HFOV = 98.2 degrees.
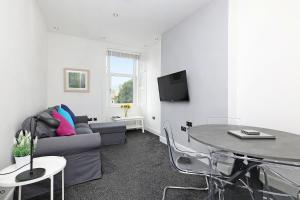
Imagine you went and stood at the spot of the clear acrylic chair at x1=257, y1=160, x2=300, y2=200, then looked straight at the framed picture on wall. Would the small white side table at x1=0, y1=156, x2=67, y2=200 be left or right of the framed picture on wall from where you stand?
left

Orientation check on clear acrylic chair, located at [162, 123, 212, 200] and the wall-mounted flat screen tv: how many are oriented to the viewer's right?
1

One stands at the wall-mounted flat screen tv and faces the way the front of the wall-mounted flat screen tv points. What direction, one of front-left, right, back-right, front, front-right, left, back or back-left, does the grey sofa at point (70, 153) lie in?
front

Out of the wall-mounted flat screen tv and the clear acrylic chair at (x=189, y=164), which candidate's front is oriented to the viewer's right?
the clear acrylic chair

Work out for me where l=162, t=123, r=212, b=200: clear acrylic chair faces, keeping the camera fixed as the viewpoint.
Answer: facing to the right of the viewer

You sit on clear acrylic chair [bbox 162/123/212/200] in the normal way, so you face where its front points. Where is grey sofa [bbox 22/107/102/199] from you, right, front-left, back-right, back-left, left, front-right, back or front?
back

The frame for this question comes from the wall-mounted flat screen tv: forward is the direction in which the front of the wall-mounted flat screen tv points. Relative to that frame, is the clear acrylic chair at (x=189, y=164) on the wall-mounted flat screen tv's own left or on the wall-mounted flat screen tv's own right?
on the wall-mounted flat screen tv's own left

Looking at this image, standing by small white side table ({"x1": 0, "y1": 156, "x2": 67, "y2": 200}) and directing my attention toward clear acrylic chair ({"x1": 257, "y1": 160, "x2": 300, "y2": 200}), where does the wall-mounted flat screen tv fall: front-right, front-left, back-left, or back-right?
front-left

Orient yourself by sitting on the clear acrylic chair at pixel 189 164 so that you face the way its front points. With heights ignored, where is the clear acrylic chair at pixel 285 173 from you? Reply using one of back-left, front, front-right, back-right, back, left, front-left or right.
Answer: front-right

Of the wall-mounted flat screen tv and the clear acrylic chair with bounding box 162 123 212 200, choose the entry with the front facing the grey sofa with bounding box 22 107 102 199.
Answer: the wall-mounted flat screen tv

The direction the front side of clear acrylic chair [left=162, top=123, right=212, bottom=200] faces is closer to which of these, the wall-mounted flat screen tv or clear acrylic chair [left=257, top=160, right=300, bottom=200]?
the clear acrylic chair

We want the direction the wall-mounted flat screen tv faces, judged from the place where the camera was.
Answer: facing the viewer and to the left of the viewer

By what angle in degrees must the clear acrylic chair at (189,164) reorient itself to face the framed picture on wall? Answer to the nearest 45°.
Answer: approximately 135° to its left
